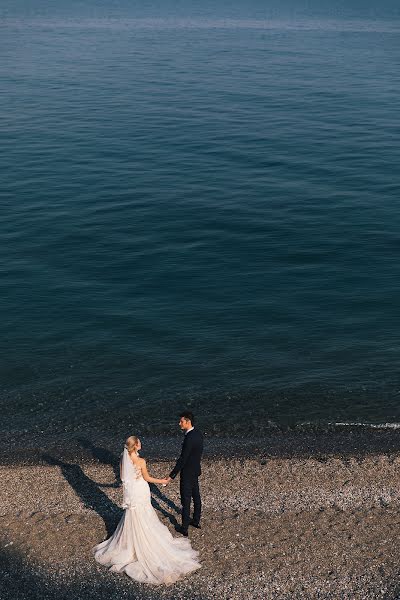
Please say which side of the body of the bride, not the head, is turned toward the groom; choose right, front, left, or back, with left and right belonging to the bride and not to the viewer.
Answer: front

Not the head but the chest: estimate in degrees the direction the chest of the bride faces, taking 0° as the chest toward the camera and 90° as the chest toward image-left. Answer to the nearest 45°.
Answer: approximately 225°

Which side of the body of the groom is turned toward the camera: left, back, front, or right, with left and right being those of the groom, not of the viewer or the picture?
left

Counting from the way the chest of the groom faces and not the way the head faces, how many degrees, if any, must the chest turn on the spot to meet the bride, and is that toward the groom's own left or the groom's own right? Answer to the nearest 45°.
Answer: approximately 45° to the groom's own left

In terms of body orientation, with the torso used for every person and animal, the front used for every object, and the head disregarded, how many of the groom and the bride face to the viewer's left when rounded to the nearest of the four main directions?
1
